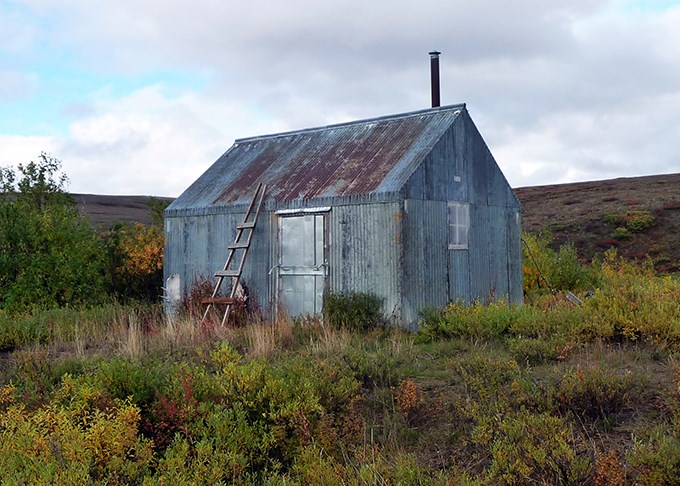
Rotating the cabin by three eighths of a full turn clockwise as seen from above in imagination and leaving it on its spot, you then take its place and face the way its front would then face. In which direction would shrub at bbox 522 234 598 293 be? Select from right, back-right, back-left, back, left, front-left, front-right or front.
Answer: front-right

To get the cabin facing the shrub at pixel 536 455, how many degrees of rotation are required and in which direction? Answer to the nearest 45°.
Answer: approximately 45° to its left

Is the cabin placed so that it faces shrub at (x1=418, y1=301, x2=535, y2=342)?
no

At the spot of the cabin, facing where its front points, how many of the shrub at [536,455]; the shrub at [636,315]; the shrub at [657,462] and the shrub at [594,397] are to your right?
0

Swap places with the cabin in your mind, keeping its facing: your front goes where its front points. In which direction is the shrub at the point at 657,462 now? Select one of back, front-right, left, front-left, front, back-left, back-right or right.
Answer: front-left

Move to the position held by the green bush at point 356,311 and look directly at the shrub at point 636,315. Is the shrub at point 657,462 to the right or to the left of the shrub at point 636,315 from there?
right

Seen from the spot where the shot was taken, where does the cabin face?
facing the viewer and to the left of the viewer

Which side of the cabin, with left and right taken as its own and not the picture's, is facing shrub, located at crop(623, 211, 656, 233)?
back

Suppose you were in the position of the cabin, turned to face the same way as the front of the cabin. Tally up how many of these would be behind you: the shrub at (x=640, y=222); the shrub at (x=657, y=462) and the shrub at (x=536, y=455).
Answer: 1

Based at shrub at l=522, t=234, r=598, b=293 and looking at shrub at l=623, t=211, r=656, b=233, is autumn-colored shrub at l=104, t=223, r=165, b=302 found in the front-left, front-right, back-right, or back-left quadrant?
back-left

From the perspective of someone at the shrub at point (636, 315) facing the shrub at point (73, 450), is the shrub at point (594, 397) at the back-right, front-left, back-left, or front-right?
front-left

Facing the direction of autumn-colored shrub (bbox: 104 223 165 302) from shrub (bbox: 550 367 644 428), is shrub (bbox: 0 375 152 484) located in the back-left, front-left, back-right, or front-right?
front-left

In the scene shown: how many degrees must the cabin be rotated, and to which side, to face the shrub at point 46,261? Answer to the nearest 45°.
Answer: approximately 45° to its right

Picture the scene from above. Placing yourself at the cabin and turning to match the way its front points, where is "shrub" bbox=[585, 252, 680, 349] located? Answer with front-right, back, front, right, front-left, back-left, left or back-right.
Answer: left
